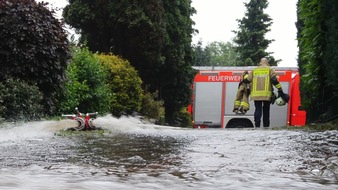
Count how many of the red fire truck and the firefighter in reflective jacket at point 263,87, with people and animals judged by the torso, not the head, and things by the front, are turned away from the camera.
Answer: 1

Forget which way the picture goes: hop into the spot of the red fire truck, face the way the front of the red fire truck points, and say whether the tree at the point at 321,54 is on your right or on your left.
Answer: on your right

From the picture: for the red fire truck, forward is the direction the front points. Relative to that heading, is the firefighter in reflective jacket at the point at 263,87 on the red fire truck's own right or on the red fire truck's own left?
on the red fire truck's own right
